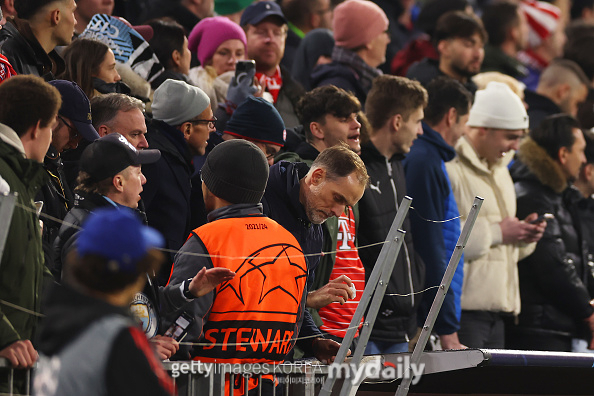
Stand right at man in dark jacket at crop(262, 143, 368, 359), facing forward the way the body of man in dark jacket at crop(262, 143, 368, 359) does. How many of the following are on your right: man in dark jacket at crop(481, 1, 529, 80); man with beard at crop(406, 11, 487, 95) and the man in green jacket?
1

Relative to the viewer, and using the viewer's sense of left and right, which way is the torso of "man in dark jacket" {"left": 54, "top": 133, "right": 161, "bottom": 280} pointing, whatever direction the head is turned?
facing to the right of the viewer

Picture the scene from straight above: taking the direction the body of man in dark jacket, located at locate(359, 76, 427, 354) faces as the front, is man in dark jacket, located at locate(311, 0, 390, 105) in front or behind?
behind

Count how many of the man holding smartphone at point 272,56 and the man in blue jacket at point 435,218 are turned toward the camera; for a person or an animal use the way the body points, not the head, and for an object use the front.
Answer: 1

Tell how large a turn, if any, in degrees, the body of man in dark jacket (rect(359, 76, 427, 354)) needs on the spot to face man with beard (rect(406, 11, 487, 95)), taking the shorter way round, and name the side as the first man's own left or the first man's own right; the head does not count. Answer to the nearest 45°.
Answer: approximately 135° to the first man's own left

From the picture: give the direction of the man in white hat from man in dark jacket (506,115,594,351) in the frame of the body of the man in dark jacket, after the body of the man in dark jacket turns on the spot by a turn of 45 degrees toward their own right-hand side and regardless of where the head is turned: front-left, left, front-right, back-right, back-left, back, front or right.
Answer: right

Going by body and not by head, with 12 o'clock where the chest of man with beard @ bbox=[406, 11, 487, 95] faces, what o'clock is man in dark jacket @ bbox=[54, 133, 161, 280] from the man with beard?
The man in dark jacket is roughly at 2 o'clock from the man with beard.
